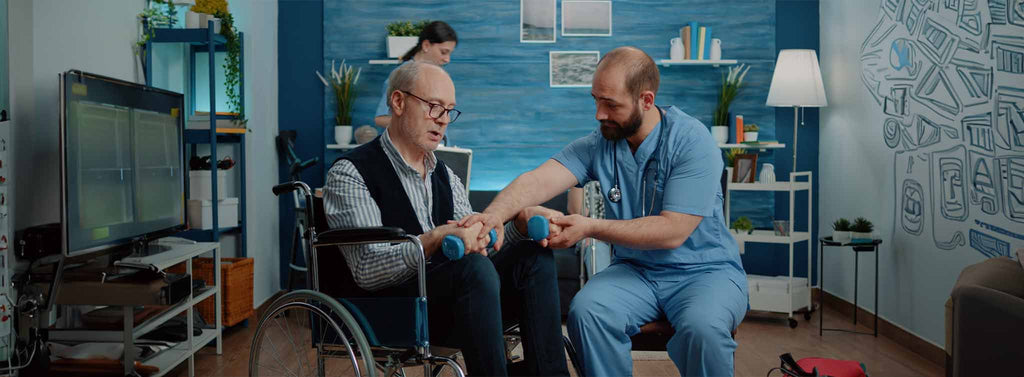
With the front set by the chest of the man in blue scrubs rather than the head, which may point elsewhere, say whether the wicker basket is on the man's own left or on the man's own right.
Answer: on the man's own right

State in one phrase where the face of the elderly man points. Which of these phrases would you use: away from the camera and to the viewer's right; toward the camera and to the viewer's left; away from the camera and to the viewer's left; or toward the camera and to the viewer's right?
toward the camera and to the viewer's right

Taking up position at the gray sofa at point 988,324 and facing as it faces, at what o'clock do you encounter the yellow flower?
The yellow flower is roughly at 12 o'clock from the gray sofa.

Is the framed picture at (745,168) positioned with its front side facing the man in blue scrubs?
yes

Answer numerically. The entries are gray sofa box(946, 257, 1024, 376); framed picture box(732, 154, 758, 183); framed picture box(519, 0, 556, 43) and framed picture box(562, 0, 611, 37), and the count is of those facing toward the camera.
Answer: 3

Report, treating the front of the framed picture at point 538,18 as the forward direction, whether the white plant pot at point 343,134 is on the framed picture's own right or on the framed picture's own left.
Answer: on the framed picture's own right

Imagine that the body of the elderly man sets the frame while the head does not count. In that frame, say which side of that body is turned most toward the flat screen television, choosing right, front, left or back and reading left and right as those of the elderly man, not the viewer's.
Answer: back

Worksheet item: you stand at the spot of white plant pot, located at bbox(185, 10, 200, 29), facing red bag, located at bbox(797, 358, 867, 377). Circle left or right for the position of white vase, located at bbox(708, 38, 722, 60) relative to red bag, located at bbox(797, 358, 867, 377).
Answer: left

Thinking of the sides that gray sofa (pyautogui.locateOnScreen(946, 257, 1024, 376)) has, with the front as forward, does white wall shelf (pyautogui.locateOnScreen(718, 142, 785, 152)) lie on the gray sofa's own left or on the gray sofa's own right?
on the gray sofa's own right

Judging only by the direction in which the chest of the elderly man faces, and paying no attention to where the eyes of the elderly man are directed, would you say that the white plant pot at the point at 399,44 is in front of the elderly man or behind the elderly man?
behind

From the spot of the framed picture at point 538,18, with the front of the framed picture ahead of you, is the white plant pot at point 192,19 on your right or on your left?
on your right

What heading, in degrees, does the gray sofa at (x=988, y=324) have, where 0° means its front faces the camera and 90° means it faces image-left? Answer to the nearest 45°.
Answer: approximately 90°

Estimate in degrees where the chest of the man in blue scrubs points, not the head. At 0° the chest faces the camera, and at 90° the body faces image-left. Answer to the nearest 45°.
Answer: approximately 45°

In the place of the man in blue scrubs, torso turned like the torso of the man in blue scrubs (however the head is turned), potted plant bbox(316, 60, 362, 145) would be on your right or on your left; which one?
on your right
